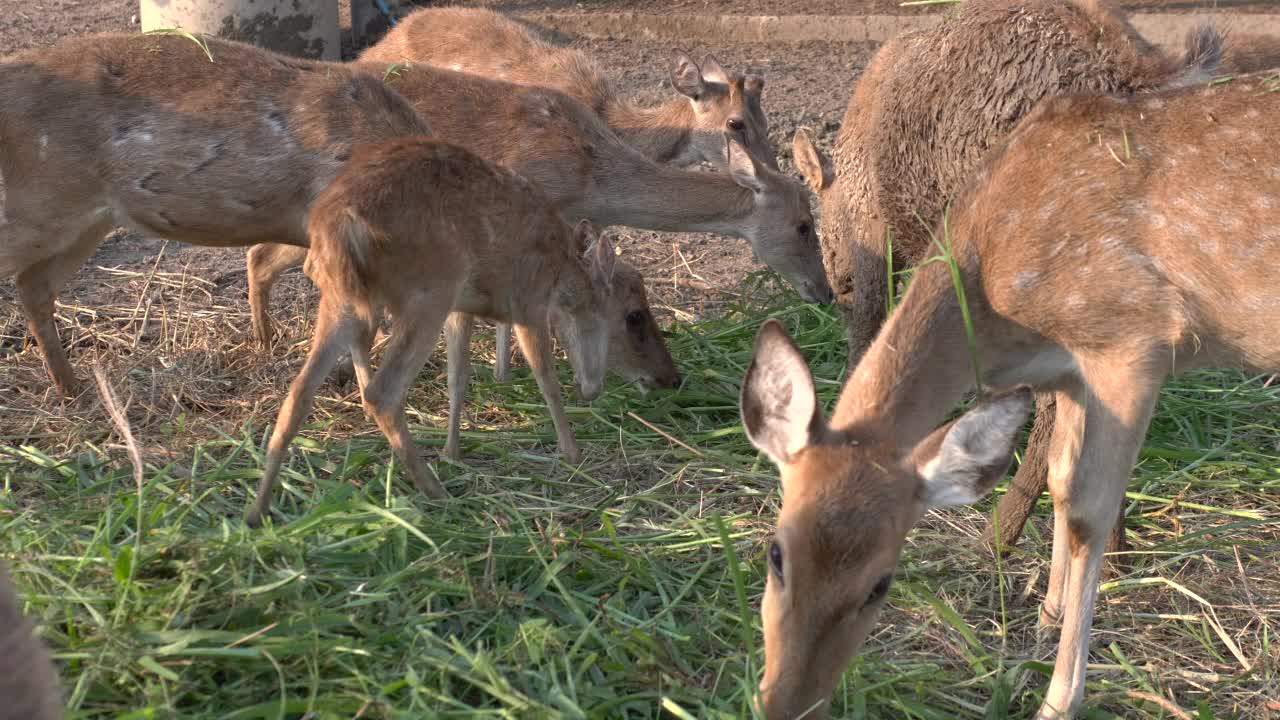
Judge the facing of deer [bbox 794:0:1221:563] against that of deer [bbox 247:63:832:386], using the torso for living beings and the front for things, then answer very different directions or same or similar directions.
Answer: very different directions

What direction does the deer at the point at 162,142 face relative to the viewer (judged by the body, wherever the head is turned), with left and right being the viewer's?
facing to the right of the viewer

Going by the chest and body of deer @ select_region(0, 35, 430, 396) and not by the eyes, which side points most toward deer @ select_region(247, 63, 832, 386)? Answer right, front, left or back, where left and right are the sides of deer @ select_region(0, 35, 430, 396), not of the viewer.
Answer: front

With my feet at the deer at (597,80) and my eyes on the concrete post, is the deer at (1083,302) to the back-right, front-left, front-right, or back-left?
back-left

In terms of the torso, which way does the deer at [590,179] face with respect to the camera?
to the viewer's right

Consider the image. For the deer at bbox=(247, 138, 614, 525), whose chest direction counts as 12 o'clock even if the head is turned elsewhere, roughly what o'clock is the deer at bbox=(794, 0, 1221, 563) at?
the deer at bbox=(794, 0, 1221, 563) is roughly at 1 o'clock from the deer at bbox=(247, 138, 614, 525).

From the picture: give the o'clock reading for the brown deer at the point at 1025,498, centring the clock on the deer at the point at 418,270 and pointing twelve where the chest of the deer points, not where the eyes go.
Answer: The brown deer is roughly at 2 o'clock from the deer.

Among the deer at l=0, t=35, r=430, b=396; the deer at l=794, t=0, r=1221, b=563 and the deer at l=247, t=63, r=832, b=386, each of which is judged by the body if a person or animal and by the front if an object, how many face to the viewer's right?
2

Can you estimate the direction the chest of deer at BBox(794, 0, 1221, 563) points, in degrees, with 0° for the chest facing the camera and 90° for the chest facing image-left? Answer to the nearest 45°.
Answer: approximately 45°

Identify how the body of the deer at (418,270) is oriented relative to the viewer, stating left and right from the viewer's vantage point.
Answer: facing away from the viewer and to the right of the viewer

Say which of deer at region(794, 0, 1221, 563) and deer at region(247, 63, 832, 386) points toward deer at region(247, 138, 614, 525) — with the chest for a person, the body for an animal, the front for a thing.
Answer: deer at region(794, 0, 1221, 563)

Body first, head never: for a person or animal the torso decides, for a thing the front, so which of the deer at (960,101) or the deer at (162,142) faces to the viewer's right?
the deer at (162,142)

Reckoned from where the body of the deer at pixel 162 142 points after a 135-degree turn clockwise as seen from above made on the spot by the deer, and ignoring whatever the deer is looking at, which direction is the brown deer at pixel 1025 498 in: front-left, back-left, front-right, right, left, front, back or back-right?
left

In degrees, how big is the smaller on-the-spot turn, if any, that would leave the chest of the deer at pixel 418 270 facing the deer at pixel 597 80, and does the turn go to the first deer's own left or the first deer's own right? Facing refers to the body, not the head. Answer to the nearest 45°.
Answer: approximately 45° to the first deer's own left
